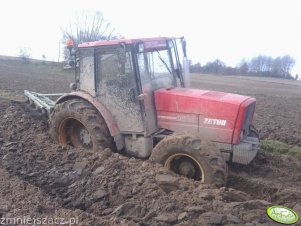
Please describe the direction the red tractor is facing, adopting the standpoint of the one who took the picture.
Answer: facing the viewer and to the right of the viewer
